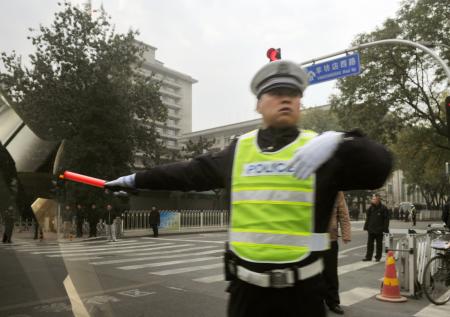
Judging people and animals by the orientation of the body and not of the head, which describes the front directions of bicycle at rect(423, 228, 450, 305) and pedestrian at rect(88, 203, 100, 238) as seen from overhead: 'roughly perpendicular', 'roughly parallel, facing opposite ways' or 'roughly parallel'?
roughly perpendicular

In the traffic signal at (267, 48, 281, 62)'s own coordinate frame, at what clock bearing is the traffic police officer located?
The traffic police officer is roughly at 12 o'clock from the traffic signal.

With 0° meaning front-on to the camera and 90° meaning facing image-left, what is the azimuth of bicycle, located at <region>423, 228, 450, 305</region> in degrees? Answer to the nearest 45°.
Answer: approximately 45°

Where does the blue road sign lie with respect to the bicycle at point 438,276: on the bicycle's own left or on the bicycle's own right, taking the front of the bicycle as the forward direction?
on the bicycle's own right
